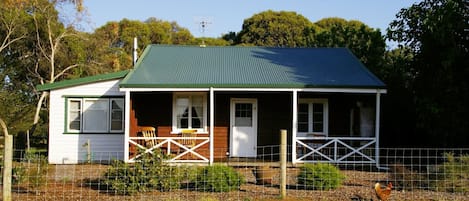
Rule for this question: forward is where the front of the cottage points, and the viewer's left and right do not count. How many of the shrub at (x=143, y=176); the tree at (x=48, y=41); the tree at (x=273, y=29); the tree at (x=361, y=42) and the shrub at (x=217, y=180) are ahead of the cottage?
2

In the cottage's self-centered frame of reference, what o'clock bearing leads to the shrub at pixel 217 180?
The shrub is roughly at 12 o'clock from the cottage.

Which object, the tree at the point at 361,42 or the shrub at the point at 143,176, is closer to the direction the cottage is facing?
the shrub

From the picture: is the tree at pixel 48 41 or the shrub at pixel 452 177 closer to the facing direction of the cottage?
the shrub

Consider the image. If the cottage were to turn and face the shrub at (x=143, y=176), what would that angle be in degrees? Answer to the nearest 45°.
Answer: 0° — it already faces it

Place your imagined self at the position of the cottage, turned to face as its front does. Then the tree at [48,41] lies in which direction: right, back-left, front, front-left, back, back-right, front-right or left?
back-right

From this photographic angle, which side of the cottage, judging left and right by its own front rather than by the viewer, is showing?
front

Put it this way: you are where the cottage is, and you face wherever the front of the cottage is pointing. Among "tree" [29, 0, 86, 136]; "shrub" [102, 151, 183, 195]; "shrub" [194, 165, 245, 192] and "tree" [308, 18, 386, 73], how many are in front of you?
2

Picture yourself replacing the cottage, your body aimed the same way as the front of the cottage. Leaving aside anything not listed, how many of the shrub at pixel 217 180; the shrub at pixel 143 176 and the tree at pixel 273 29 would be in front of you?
2

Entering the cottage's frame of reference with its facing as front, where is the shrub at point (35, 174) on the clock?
The shrub is roughly at 1 o'clock from the cottage.

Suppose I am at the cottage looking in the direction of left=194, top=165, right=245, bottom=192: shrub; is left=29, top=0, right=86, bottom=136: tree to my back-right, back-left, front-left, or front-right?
back-right

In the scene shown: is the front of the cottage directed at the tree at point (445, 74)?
no

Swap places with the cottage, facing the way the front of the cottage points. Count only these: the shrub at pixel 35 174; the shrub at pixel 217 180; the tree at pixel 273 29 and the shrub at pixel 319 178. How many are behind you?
1

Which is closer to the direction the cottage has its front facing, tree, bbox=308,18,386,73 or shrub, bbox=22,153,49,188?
the shrub

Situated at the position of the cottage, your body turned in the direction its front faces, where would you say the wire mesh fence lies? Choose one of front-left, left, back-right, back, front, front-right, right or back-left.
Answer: front

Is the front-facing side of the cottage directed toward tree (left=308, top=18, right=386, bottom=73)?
no

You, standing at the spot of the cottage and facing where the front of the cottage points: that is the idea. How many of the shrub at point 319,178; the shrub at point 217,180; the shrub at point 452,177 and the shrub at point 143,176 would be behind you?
0

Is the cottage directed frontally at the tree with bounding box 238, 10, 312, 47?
no

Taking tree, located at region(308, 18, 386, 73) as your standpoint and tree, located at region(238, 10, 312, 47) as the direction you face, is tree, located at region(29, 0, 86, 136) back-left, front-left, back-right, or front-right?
front-left

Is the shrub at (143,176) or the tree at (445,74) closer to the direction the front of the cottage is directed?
the shrub

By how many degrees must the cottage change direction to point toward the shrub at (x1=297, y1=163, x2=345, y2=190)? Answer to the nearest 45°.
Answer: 0° — it already faces it
